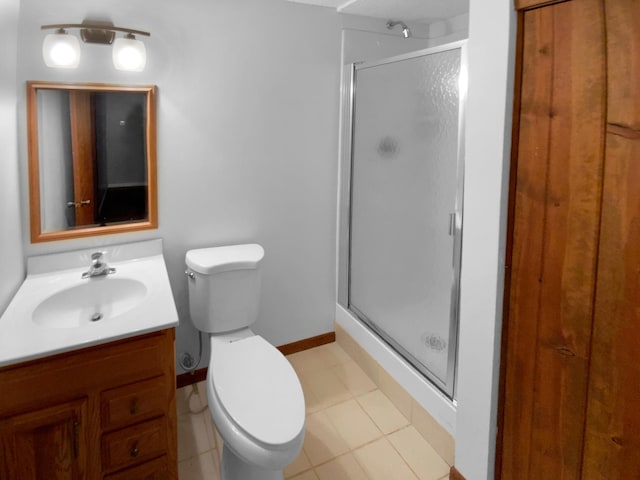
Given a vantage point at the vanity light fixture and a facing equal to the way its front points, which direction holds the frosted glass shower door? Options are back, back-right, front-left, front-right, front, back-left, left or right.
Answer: left

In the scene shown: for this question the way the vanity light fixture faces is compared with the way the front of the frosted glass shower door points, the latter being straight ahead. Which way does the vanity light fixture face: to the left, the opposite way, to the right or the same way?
to the left

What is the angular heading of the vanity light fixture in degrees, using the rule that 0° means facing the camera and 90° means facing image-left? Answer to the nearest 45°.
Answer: approximately 0°

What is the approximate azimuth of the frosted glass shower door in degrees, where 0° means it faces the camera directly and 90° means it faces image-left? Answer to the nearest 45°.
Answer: approximately 45°

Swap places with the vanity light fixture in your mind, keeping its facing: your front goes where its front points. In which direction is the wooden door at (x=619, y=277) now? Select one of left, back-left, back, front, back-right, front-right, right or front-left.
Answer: front-left
